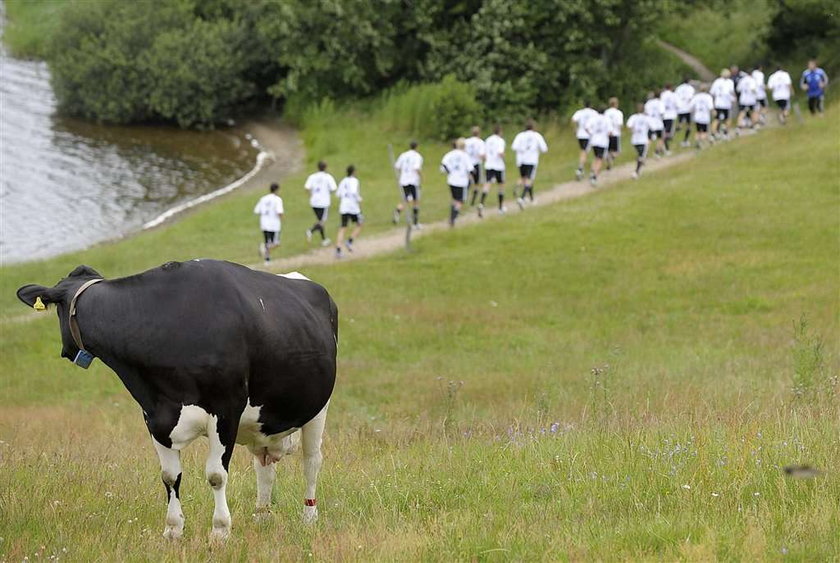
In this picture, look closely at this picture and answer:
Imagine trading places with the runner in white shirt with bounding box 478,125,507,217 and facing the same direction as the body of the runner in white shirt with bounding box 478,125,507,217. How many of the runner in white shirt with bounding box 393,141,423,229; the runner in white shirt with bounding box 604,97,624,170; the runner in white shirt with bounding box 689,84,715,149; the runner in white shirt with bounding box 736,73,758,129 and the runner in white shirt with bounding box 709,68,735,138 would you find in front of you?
4

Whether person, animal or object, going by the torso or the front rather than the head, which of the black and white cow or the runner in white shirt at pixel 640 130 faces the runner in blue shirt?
the runner in white shirt

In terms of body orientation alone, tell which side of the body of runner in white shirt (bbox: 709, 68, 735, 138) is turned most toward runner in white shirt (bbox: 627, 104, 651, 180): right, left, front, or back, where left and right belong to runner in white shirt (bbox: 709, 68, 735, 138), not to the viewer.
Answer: back

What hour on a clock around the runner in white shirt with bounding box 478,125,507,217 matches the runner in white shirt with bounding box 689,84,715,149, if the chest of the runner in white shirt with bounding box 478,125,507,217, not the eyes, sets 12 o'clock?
the runner in white shirt with bounding box 689,84,715,149 is roughly at 12 o'clock from the runner in white shirt with bounding box 478,125,507,217.

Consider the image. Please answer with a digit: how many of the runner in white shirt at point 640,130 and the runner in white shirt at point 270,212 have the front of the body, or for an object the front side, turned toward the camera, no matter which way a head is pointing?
0

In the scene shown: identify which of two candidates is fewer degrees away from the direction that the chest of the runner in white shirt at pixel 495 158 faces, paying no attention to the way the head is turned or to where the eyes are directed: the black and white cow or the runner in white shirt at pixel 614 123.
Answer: the runner in white shirt

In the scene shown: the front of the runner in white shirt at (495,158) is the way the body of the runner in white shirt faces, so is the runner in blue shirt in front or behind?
in front

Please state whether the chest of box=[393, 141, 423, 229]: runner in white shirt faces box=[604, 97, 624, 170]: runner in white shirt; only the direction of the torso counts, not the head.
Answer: yes

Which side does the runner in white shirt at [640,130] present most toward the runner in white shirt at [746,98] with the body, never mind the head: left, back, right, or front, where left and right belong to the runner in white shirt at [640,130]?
front

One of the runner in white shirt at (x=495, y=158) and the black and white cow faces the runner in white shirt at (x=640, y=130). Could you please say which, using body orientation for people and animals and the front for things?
the runner in white shirt at (x=495, y=158)

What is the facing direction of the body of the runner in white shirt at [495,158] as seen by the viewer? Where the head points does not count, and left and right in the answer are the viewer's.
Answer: facing away from the viewer and to the right of the viewer

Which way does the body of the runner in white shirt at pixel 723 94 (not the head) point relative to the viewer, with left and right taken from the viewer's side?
facing away from the viewer and to the right of the viewer

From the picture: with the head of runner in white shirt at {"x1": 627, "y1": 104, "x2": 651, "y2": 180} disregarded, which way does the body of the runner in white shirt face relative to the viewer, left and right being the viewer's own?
facing away from the viewer and to the right of the viewer
